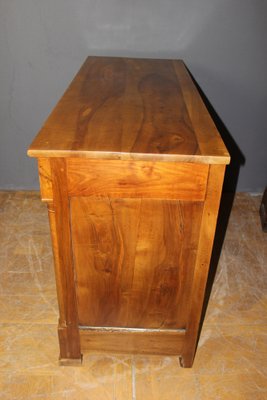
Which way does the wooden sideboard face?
to the viewer's left
